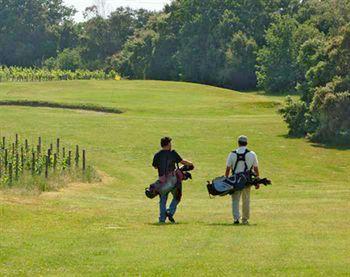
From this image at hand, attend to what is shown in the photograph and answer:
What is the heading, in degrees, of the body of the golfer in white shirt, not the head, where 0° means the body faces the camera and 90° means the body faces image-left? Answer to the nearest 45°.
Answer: approximately 180°
